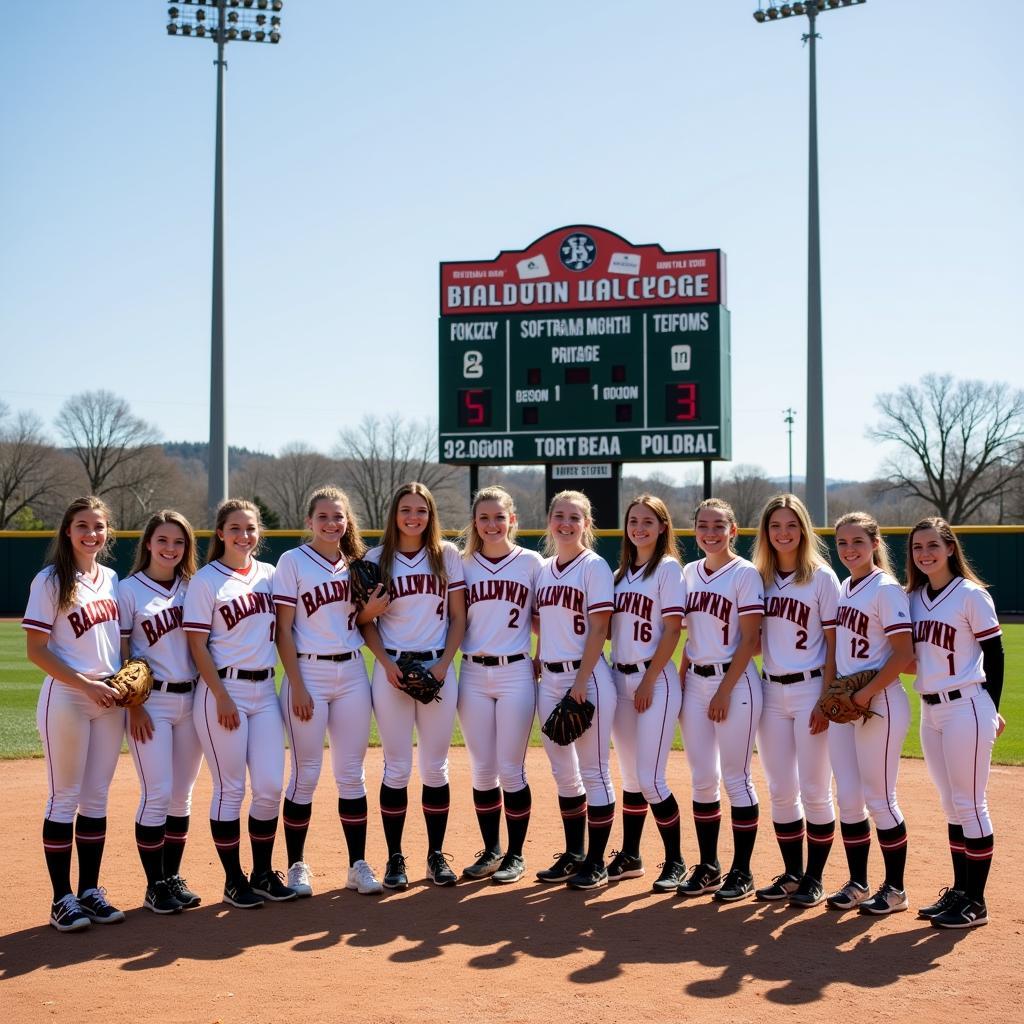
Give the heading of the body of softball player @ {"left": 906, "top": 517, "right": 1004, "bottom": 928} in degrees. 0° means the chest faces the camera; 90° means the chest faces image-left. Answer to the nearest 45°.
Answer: approximately 45°

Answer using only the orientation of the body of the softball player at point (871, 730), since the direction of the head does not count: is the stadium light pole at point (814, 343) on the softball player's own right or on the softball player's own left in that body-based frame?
on the softball player's own right

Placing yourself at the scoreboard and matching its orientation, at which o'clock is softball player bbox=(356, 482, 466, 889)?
The softball player is roughly at 12 o'clock from the scoreboard.

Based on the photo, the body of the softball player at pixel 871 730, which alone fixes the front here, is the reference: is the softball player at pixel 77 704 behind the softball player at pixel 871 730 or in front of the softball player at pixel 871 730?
in front

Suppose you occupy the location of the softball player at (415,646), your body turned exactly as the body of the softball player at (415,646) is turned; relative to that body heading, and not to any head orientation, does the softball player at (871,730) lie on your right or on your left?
on your left

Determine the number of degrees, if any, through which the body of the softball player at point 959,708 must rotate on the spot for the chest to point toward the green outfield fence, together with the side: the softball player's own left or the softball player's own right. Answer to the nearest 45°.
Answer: approximately 135° to the softball player's own right

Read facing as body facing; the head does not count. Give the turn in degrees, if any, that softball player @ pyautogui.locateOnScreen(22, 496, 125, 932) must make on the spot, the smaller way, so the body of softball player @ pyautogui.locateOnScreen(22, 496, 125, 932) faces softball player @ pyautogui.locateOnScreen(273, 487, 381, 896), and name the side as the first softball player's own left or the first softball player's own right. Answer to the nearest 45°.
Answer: approximately 45° to the first softball player's own left
